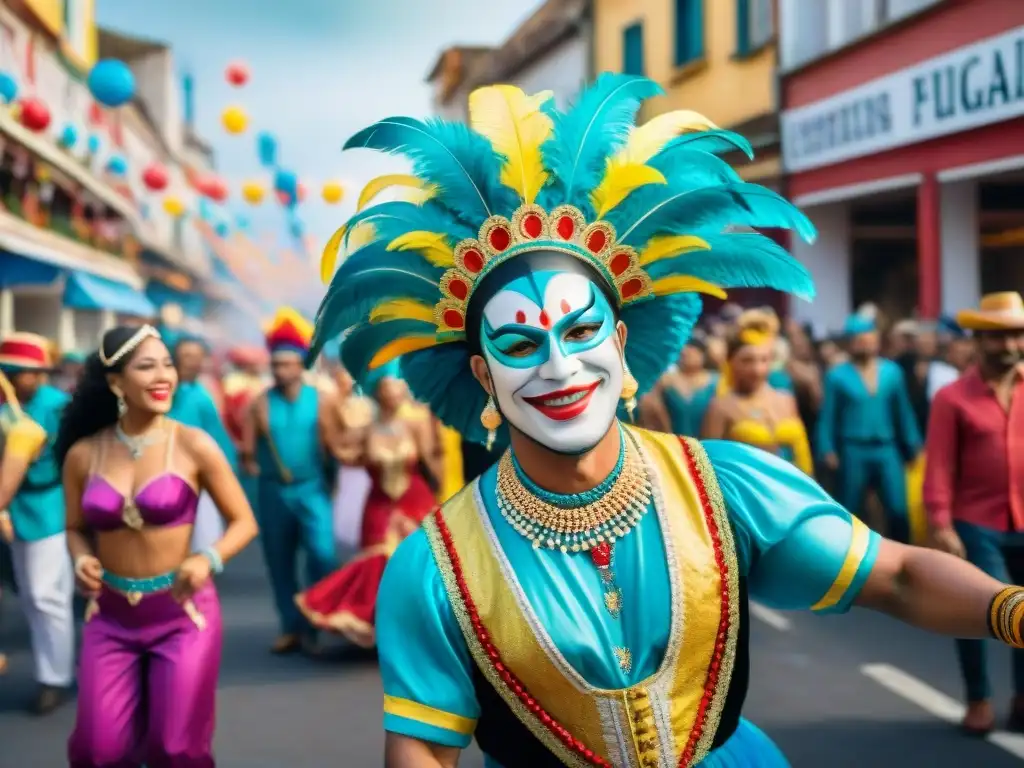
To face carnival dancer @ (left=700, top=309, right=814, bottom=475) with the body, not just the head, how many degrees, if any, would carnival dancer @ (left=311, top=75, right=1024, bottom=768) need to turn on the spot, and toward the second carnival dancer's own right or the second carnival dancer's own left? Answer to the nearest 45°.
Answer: approximately 180°

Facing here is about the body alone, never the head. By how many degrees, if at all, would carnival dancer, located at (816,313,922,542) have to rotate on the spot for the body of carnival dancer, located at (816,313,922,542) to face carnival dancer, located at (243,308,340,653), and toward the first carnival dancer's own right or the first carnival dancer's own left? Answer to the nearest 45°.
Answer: approximately 45° to the first carnival dancer's own right

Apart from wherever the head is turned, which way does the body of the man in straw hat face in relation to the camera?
toward the camera

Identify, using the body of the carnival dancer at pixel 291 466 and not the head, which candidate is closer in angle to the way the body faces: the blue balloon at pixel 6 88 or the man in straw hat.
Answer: the man in straw hat

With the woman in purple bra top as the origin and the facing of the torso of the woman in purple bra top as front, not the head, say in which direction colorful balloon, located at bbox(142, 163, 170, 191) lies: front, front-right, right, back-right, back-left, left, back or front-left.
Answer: back

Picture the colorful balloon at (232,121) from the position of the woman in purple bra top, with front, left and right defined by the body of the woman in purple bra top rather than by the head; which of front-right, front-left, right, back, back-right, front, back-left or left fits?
back

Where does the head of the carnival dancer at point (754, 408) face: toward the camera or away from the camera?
toward the camera

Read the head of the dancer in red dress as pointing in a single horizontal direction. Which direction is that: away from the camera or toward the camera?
toward the camera

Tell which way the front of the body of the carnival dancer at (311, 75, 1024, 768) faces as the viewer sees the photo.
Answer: toward the camera

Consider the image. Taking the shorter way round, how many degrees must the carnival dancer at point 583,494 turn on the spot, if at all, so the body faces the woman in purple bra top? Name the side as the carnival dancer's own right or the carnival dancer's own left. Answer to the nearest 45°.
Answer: approximately 135° to the carnival dancer's own right

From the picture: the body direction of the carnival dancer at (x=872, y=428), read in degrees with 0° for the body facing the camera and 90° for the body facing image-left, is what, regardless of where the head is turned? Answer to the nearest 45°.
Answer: approximately 0°
